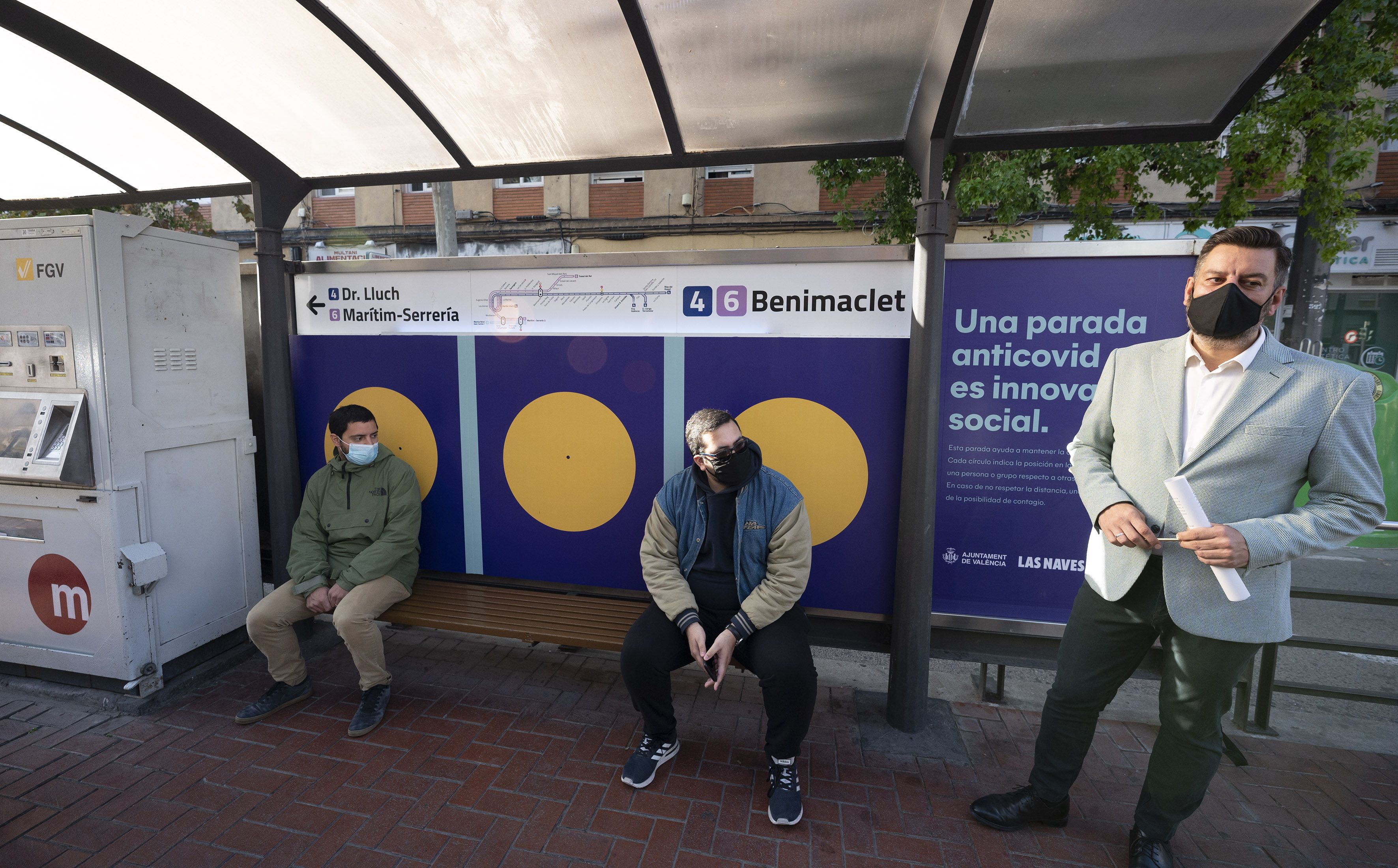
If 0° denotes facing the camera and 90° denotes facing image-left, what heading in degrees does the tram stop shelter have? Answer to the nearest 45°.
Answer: approximately 0°

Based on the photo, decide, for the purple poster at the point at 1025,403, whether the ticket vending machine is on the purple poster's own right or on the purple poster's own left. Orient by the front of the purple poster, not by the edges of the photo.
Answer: on the purple poster's own right

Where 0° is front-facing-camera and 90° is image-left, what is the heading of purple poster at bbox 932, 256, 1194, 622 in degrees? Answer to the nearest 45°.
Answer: approximately 0°

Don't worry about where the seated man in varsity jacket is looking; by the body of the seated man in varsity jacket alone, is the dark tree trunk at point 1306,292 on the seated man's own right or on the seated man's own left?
on the seated man's own left

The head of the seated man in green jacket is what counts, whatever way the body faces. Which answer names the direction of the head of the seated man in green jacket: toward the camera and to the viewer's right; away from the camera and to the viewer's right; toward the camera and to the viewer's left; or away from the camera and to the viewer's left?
toward the camera and to the viewer's right

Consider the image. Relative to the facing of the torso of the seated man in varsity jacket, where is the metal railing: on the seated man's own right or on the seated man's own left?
on the seated man's own left

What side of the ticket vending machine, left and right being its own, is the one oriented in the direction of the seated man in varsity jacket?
left
